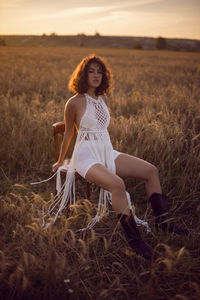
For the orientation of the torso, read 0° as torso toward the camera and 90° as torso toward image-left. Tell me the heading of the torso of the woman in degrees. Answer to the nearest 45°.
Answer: approximately 315°
